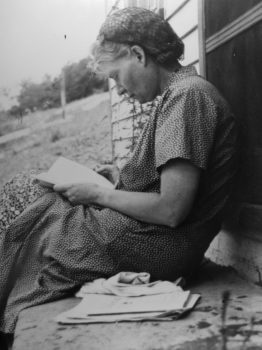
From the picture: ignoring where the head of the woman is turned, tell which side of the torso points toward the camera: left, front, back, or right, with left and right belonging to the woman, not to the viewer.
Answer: left

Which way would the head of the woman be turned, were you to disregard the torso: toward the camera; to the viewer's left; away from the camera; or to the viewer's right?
to the viewer's left
